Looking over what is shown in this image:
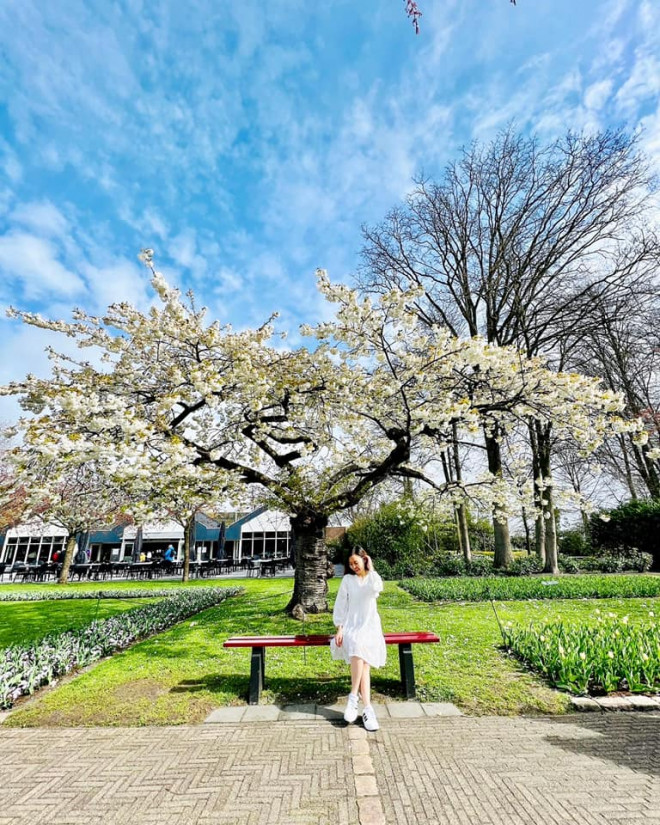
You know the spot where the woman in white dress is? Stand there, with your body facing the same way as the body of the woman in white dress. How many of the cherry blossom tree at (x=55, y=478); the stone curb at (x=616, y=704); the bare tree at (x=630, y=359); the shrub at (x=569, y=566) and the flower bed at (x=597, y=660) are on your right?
1

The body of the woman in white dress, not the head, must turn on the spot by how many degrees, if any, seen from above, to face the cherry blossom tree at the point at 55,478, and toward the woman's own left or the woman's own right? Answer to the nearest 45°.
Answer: approximately 90° to the woman's own right

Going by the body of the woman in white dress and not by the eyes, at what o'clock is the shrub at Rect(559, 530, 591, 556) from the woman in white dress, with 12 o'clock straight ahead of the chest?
The shrub is roughly at 7 o'clock from the woman in white dress.

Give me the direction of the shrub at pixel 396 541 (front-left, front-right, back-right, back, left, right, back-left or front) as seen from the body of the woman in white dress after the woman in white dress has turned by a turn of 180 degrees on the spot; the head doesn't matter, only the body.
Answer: front

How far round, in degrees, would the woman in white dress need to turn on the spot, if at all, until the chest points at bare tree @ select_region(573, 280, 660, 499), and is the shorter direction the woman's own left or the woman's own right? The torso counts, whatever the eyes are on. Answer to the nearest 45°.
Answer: approximately 135° to the woman's own left

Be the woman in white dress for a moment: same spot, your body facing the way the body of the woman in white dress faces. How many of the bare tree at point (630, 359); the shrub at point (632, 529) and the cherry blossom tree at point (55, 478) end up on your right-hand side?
1

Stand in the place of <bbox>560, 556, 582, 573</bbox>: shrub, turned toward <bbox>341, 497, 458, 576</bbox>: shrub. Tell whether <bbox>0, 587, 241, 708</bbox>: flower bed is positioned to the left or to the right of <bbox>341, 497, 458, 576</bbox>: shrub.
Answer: left

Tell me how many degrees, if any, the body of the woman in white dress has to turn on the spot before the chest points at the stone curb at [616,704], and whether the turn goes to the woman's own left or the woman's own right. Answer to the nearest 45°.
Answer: approximately 90° to the woman's own left

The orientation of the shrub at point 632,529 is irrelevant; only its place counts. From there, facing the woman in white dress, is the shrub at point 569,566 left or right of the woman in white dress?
right

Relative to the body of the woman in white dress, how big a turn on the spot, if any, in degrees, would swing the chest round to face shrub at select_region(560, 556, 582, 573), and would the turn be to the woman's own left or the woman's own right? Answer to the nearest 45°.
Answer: approximately 135° to the woman's own left

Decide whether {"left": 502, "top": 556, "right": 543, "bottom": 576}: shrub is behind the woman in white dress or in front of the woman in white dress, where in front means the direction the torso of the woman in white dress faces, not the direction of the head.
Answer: behind

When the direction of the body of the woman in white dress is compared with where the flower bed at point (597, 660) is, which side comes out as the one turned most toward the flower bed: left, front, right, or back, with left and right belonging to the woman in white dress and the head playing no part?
left

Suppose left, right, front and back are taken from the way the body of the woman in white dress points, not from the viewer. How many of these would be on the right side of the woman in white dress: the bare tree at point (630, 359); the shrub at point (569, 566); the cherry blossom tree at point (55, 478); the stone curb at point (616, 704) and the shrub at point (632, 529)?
1

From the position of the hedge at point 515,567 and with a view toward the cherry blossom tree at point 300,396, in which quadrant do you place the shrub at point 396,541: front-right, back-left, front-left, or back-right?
front-right

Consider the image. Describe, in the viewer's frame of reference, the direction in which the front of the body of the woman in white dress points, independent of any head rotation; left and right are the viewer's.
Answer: facing the viewer

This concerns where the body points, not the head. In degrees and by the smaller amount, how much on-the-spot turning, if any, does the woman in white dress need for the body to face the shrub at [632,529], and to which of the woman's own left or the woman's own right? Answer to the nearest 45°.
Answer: approximately 135° to the woman's own left

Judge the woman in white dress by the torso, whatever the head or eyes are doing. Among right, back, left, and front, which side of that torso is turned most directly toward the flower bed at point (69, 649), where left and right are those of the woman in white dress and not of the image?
right
